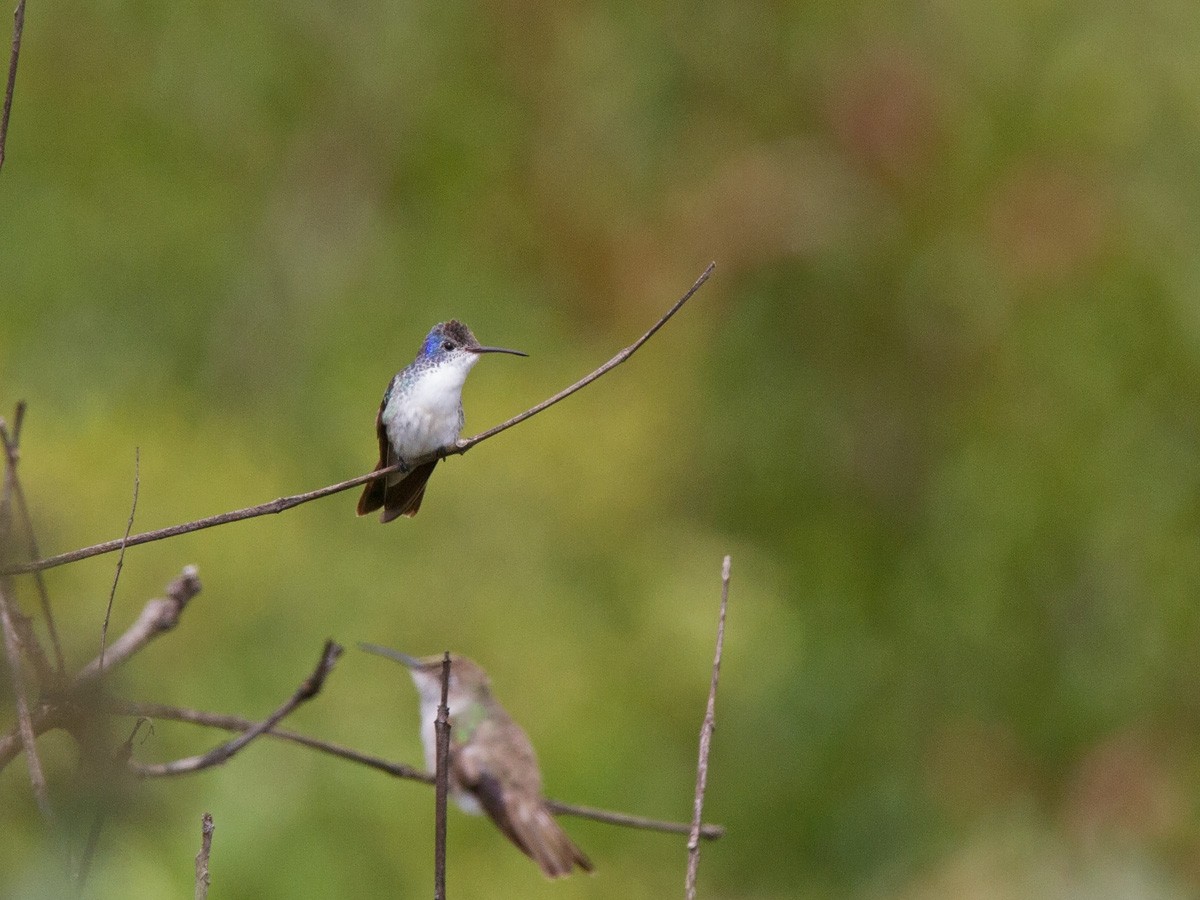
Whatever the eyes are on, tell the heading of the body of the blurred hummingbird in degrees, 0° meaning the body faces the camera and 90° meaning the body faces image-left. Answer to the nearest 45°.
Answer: approximately 90°

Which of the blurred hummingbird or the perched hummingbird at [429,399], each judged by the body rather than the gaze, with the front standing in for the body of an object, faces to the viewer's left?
the blurred hummingbird

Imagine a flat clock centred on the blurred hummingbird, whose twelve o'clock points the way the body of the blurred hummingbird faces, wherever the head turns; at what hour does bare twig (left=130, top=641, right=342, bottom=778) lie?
The bare twig is roughly at 12 o'clock from the blurred hummingbird.

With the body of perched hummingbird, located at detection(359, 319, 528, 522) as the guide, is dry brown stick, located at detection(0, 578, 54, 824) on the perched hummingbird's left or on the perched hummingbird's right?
on the perched hummingbird's right

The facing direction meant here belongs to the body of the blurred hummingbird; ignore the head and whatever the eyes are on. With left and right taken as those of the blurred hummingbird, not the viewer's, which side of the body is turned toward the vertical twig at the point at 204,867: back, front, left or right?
left

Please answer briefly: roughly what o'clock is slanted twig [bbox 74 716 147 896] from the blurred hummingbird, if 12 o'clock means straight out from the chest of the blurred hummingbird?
The slanted twig is roughly at 11 o'clock from the blurred hummingbird.

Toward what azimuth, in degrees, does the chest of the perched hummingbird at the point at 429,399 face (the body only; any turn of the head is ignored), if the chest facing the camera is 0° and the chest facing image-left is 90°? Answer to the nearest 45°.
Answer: approximately 315°
